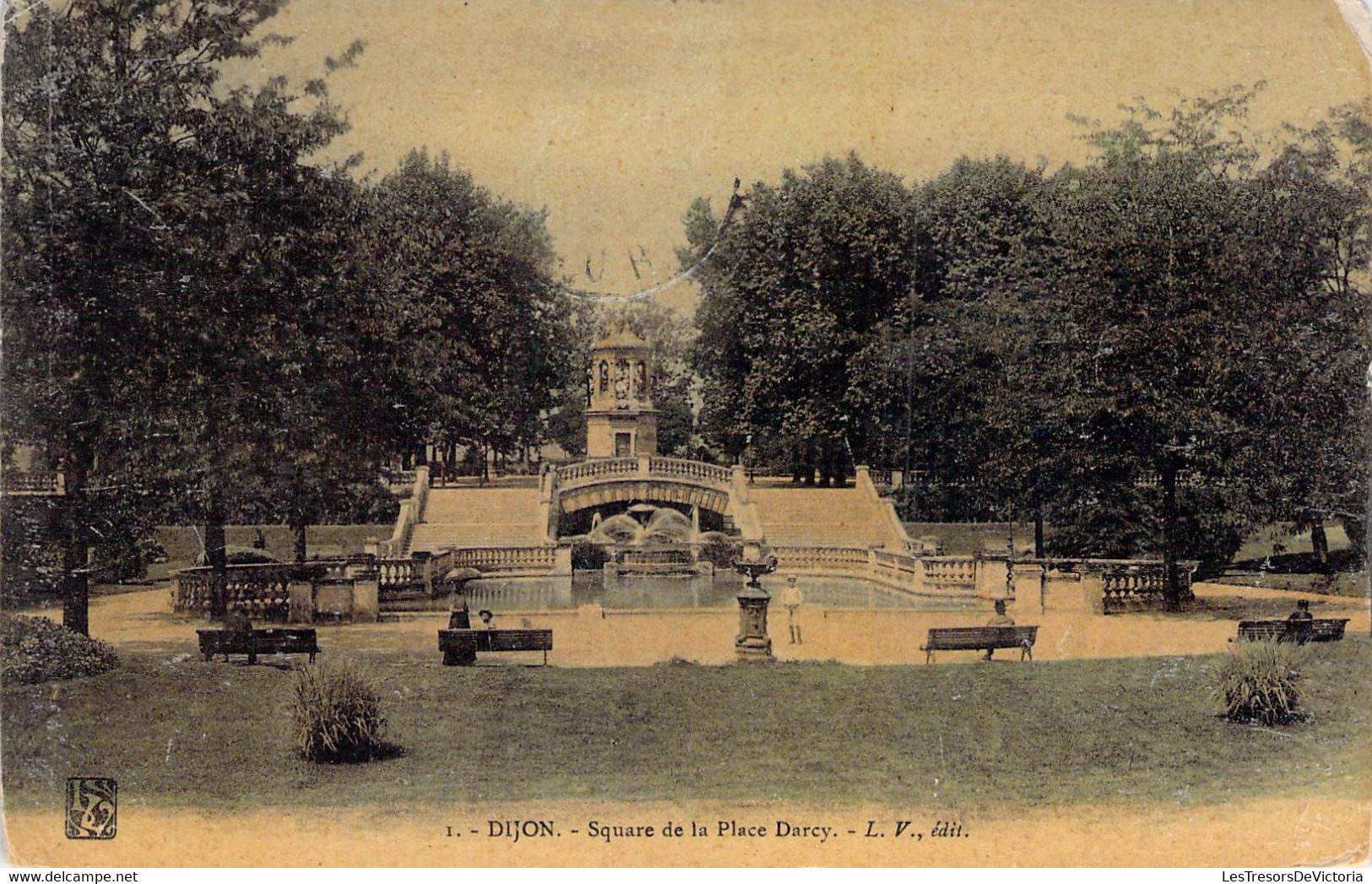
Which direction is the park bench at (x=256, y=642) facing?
away from the camera

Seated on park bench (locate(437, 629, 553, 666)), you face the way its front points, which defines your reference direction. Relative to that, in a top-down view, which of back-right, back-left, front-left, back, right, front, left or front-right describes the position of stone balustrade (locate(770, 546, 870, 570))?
front-right

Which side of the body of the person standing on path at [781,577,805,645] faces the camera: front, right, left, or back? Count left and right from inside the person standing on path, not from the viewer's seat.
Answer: front

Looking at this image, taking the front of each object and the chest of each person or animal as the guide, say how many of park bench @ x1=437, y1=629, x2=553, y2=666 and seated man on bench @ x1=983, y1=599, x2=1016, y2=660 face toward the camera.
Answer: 0

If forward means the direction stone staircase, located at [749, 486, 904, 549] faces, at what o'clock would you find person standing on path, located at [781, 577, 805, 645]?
The person standing on path is roughly at 12 o'clock from the stone staircase.

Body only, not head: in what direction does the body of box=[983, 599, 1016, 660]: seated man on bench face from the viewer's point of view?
away from the camera

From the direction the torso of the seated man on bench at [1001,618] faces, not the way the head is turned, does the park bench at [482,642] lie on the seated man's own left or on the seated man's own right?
on the seated man's own left

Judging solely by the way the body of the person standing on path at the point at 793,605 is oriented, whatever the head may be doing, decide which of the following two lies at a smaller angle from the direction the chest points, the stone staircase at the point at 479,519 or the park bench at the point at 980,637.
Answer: the park bench

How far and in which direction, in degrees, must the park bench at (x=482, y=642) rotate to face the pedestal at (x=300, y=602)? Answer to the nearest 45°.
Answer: approximately 45° to its left

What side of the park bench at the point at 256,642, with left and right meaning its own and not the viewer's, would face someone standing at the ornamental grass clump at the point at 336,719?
back

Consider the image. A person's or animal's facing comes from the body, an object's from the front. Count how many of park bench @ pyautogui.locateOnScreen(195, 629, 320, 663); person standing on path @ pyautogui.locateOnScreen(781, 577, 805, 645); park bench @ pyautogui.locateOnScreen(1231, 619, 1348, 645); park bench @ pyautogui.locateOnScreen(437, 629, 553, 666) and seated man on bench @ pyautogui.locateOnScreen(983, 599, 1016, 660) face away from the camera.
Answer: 4

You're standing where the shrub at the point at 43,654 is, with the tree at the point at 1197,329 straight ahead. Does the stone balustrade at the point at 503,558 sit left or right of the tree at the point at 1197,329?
left

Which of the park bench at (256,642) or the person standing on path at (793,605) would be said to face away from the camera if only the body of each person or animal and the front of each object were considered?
the park bench

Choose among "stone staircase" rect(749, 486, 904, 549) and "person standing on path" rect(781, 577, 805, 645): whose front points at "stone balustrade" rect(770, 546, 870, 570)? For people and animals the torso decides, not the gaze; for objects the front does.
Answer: the stone staircase

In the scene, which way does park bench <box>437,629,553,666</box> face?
away from the camera
